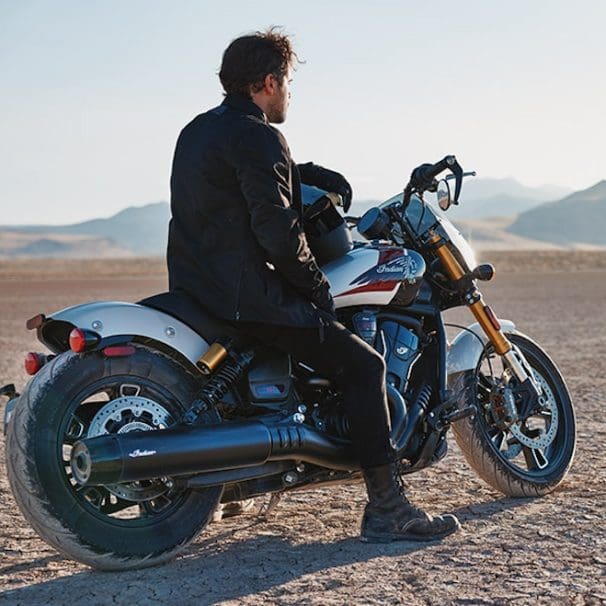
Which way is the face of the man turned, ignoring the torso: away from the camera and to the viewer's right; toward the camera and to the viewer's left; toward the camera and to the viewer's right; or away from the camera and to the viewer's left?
away from the camera and to the viewer's right

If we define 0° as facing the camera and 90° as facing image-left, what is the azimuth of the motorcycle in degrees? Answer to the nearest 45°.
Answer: approximately 225°

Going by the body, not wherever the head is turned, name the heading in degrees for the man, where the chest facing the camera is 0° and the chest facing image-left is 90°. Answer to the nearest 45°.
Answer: approximately 225°
